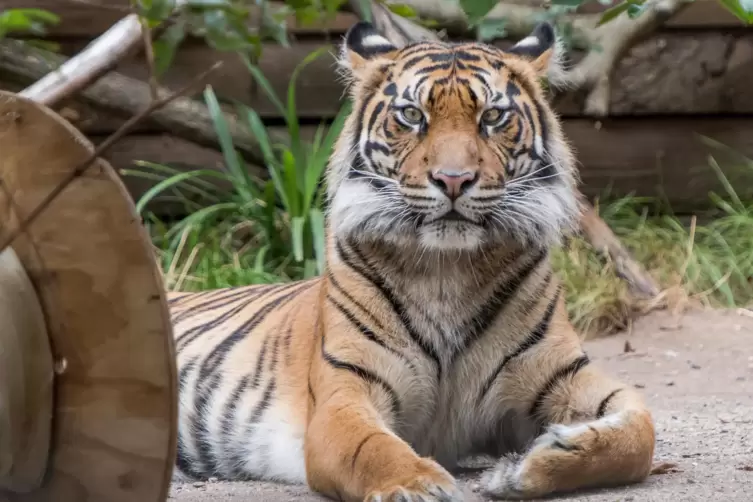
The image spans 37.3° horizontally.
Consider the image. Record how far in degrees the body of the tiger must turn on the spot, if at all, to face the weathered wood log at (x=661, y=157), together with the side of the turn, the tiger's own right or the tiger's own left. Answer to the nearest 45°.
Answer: approximately 135° to the tiger's own left

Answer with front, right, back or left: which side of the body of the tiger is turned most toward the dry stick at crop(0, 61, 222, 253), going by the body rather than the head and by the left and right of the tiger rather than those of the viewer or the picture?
right

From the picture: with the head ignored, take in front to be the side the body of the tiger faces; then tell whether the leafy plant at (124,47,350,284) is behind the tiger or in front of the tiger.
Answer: behind

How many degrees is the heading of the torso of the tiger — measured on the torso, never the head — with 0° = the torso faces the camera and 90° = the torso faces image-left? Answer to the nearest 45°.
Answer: approximately 315°

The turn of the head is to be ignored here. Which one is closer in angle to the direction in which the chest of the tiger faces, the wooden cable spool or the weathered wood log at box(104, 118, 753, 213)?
the wooden cable spool

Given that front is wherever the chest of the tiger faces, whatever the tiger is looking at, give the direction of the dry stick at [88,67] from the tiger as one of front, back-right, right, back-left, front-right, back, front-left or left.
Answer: back

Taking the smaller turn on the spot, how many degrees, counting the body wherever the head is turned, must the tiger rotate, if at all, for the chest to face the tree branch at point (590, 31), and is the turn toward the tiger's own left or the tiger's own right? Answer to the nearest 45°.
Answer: approximately 135° to the tiger's own left

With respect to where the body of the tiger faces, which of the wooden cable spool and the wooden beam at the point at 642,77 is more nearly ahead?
the wooden cable spool

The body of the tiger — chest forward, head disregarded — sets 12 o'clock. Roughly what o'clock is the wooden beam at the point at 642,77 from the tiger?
The wooden beam is roughly at 8 o'clock from the tiger.
